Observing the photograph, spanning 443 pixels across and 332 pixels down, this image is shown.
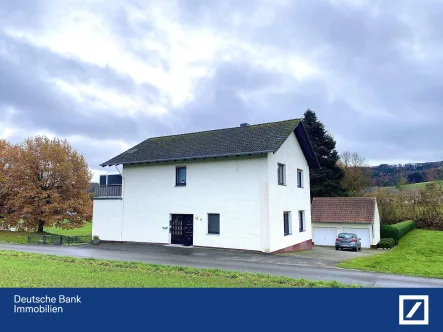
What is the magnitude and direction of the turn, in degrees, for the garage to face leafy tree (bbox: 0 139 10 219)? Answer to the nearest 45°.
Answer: approximately 45° to its right

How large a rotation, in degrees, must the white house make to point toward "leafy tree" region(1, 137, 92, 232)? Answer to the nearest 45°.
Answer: approximately 90° to its right

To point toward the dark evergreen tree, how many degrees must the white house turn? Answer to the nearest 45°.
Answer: approximately 180°

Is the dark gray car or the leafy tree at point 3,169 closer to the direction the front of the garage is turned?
the dark gray car

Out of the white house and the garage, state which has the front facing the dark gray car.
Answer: the garage

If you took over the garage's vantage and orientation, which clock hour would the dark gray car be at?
The dark gray car is roughly at 12 o'clock from the garage.

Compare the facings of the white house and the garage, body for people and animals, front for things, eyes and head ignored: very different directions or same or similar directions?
same or similar directions

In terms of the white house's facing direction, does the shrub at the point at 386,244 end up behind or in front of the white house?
behind

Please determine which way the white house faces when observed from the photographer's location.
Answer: facing the viewer and to the left of the viewer

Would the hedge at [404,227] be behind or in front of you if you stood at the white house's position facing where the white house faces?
behind

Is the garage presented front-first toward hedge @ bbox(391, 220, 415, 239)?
no

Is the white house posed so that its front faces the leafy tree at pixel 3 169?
no

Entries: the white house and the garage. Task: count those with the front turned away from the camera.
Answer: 0

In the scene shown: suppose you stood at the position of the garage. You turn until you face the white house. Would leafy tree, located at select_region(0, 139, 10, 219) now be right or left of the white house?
right

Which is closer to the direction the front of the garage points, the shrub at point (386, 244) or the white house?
the white house

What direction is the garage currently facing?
toward the camera

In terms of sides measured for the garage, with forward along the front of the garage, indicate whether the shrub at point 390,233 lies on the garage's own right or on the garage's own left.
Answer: on the garage's own left

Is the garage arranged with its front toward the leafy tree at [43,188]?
no
